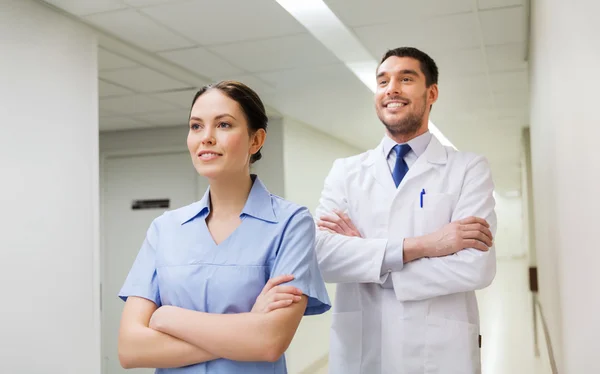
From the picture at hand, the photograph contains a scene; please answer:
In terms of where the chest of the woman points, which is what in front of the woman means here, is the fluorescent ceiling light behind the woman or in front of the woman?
behind

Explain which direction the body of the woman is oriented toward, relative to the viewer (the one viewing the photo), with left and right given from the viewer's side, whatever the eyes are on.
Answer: facing the viewer and to the left of the viewer

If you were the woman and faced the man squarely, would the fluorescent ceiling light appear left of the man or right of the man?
left

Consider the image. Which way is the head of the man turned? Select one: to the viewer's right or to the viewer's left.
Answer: to the viewer's left
